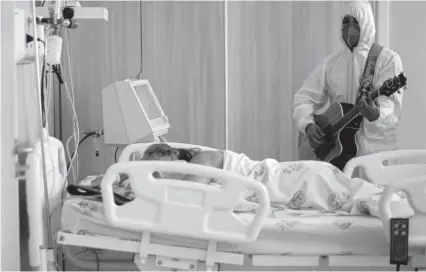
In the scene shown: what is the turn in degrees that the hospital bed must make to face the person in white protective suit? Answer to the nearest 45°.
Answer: approximately 45° to its left

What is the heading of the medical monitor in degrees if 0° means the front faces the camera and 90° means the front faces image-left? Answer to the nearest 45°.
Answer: approximately 315°

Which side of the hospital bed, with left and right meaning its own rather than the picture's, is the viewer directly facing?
right

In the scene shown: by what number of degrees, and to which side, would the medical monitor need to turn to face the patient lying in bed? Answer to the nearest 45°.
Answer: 0° — it already faces them

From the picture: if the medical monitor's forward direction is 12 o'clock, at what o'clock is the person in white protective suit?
The person in white protective suit is roughly at 11 o'clock from the medical monitor.

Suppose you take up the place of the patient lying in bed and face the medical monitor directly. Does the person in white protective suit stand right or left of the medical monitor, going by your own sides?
right
